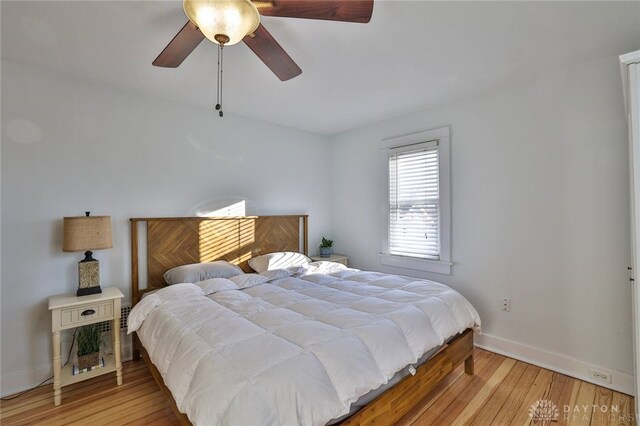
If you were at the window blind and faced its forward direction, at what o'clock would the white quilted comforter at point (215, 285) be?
The white quilted comforter is roughly at 12 o'clock from the window blind.

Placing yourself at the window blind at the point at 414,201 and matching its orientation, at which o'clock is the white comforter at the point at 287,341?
The white comforter is roughly at 11 o'clock from the window blind.

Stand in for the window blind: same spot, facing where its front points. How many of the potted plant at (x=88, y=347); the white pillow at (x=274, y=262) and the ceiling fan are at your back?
0

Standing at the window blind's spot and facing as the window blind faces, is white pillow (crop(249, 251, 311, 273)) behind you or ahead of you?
ahead

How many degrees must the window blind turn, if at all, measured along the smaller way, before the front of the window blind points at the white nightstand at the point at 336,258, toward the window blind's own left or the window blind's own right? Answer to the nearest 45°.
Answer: approximately 45° to the window blind's own right

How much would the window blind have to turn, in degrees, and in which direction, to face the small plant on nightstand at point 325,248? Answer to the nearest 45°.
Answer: approximately 45° to its right

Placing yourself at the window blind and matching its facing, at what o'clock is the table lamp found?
The table lamp is roughly at 12 o'clock from the window blind.

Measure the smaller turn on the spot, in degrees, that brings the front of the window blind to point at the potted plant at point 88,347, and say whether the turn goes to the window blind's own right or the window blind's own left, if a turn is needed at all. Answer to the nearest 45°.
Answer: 0° — it already faces it

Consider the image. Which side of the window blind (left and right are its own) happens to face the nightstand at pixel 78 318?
front

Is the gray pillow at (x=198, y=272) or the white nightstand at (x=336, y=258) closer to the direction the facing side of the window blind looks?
the gray pillow
